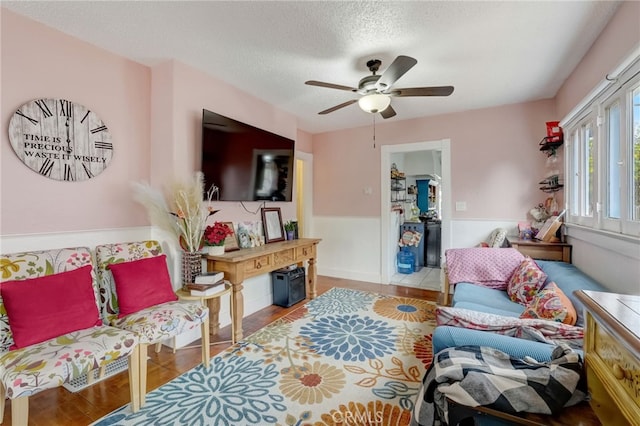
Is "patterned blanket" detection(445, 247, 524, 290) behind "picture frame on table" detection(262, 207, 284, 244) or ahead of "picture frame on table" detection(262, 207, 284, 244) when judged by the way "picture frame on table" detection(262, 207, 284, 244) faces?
ahead

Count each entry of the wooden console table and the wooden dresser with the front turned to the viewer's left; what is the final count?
1

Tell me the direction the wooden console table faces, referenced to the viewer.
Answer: facing the viewer and to the right of the viewer

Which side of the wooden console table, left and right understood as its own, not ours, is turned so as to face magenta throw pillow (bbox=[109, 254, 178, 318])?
right

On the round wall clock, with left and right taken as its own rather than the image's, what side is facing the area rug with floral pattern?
front

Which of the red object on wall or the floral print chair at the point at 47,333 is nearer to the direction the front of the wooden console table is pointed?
the red object on wall

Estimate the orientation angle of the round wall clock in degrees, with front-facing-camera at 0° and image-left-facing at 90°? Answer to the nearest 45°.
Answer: approximately 315°

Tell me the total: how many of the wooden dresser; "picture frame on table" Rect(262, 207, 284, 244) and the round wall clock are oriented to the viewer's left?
1

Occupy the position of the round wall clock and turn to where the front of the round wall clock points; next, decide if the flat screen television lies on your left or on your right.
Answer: on your left

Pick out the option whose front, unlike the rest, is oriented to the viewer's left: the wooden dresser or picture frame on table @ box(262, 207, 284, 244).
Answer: the wooden dresser

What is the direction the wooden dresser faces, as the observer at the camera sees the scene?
facing to the left of the viewer

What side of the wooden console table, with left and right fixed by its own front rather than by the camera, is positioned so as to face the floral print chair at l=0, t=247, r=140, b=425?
right

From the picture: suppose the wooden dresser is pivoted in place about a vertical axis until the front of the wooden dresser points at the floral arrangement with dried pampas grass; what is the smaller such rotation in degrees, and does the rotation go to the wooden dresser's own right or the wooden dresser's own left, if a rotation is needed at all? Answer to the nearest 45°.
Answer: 0° — it already faces it

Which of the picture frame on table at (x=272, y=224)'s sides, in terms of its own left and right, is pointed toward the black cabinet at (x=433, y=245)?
left

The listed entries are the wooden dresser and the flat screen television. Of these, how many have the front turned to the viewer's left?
1
